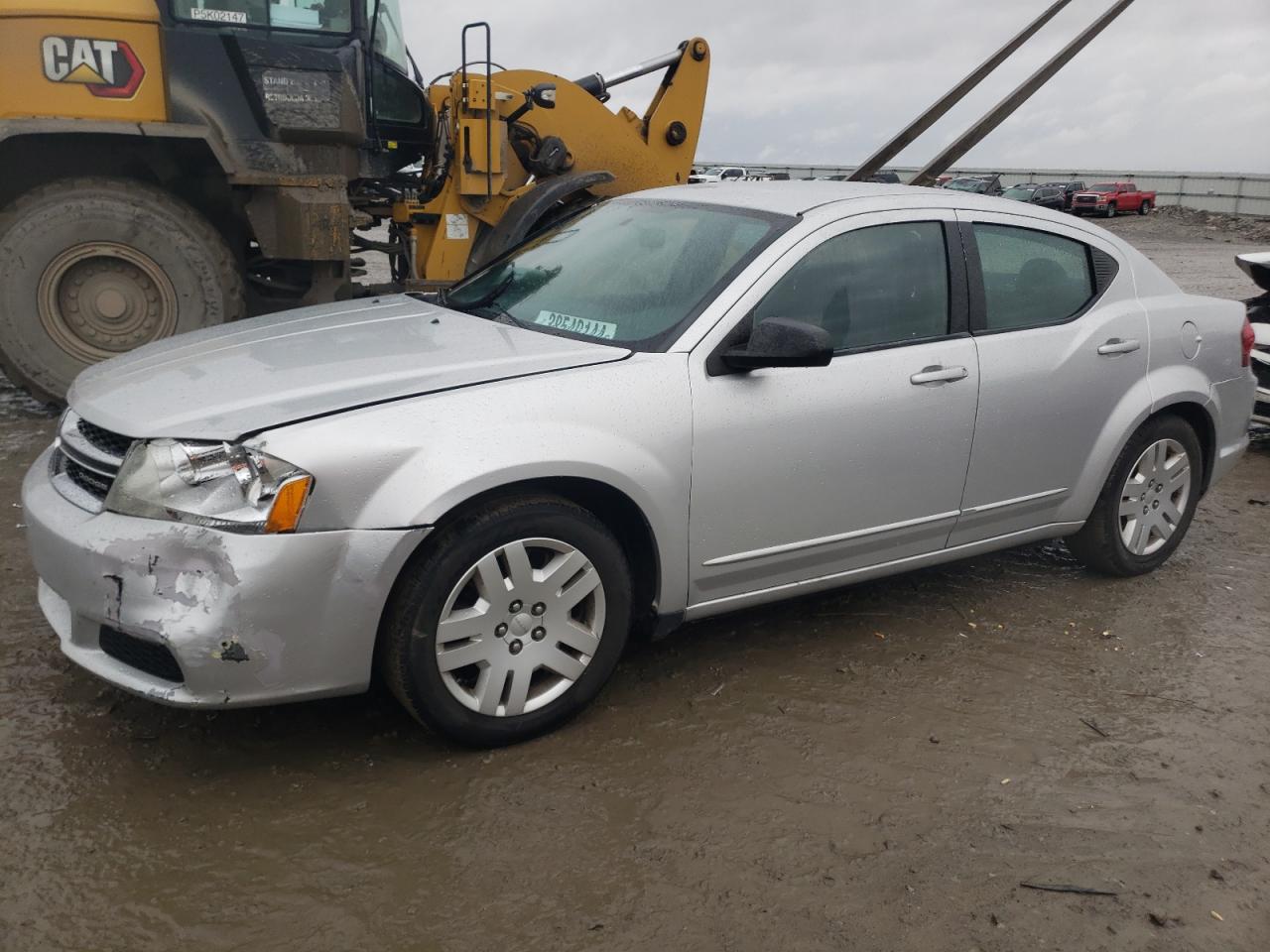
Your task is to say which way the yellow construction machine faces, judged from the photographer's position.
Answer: facing to the right of the viewer

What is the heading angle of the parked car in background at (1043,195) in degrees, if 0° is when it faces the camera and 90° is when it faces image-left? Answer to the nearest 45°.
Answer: approximately 45°

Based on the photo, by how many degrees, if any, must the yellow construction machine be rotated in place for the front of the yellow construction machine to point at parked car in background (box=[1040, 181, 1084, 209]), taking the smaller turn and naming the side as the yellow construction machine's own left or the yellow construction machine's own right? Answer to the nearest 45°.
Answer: approximately 45° to the yellow construction machine's own left

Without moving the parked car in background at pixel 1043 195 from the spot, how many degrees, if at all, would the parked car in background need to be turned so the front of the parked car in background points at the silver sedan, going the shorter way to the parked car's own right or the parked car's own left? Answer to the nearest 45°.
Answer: approximately 45° to the parked car's own left

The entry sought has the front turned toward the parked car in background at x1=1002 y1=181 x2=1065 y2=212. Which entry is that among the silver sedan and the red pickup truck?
the red pickup truck

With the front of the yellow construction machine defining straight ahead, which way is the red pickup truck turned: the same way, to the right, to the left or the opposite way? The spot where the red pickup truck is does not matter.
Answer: the opposite way

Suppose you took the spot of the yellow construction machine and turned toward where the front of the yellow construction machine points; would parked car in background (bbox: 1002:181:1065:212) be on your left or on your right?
on your left

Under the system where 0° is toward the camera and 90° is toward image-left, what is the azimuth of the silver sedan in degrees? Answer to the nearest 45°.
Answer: approximately 45°

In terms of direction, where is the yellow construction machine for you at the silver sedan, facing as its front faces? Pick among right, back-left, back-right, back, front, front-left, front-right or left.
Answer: right

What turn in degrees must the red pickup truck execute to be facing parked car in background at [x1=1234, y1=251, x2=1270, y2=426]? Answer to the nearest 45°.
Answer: approximately 45° to its left
